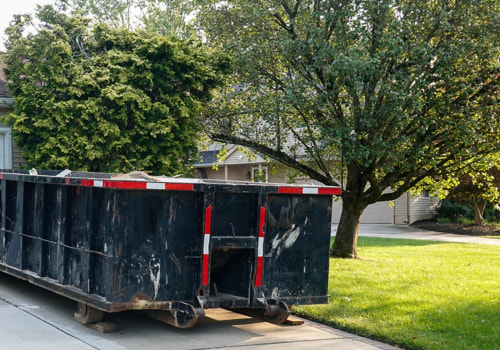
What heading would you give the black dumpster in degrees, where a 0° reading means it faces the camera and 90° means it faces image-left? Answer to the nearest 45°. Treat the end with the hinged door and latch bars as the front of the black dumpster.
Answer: approximately 315°

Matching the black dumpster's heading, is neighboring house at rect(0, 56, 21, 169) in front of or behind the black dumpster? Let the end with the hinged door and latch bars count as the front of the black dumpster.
behind

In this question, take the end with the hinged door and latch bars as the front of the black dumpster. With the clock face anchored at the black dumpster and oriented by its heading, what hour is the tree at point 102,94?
The tree is roughly at 7 o'clock from the black dumpster.
